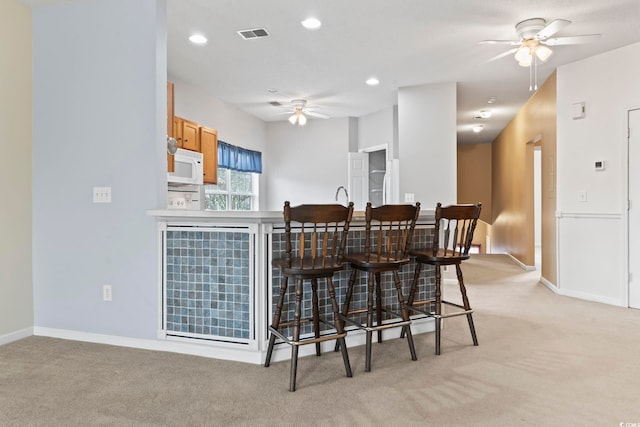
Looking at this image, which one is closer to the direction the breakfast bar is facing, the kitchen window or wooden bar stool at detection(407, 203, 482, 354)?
the wooden bar stool

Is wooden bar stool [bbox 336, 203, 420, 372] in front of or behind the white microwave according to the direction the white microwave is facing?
in front

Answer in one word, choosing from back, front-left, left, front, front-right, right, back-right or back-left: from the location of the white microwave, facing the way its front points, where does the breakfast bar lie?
front-right

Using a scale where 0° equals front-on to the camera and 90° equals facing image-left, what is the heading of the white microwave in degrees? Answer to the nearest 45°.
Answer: approximately 315°

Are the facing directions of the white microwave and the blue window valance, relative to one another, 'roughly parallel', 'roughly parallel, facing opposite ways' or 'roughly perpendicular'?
roughly parallel

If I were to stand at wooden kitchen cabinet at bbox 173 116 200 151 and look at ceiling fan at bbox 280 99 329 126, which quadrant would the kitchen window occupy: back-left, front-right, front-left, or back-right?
front-left

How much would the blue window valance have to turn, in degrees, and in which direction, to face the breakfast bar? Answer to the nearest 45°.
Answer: approximately 45° to its right

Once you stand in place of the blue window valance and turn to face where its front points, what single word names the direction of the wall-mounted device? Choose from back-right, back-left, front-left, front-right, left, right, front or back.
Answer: front

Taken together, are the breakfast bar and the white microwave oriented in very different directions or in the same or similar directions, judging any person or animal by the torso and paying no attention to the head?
same or similar directions

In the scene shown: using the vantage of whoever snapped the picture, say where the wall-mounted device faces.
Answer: facing the viewer and to the left of the viewer

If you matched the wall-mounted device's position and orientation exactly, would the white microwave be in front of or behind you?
in front

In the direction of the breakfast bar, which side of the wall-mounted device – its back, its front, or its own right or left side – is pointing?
front

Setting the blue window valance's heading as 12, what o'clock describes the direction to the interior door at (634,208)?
The interior door is roughly at 12 o'clock from the blue window valance.

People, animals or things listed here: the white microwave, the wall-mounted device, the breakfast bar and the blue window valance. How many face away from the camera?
0
